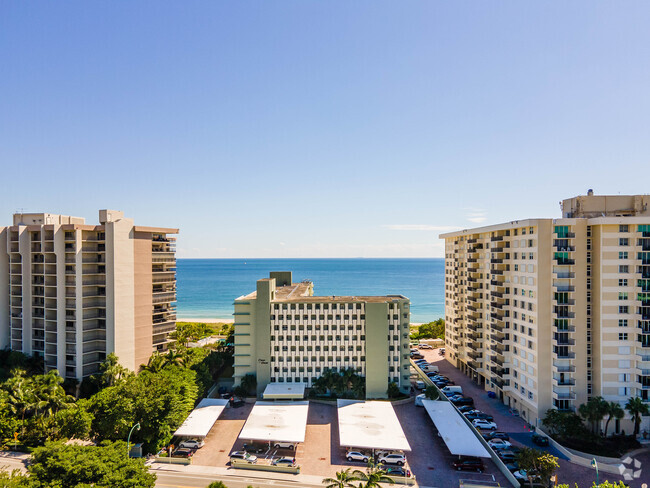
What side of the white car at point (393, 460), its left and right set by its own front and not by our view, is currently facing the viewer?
left

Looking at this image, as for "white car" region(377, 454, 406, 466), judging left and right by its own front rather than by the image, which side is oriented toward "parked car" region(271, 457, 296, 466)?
front

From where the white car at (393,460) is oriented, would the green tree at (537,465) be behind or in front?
behind

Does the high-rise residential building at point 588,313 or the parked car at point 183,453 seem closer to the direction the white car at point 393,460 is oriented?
the parked car

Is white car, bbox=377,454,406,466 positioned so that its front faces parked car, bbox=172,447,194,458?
yes

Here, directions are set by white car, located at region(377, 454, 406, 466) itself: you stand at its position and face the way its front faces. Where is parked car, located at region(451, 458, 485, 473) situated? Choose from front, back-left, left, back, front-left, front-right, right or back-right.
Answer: back

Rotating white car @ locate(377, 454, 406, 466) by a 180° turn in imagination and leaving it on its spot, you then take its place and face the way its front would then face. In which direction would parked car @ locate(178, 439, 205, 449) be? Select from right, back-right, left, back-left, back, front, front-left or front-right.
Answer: back

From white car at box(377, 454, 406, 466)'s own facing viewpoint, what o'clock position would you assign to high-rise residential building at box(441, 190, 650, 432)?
The high-rise residential building is roughly at 5 o'clock from the white car.

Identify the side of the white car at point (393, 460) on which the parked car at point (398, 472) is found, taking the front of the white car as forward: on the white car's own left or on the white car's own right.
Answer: on the white car's own left

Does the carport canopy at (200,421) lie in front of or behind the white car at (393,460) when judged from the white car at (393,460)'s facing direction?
in front

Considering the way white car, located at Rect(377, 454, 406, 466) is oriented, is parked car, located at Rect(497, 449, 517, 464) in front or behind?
behind
